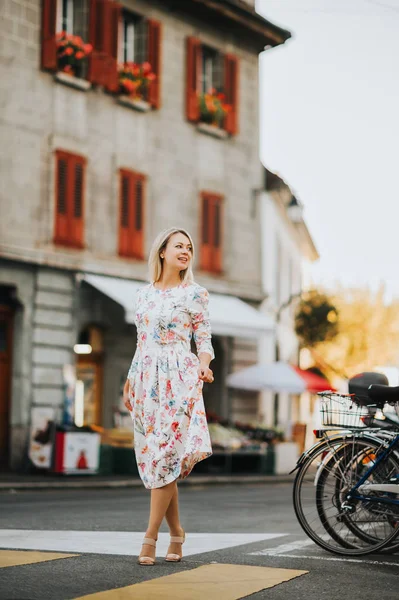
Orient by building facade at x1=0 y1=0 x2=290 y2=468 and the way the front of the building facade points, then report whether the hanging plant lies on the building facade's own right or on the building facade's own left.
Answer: on the building facade's own left

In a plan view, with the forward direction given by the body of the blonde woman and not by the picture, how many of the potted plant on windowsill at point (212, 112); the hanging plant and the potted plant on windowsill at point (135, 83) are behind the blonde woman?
3

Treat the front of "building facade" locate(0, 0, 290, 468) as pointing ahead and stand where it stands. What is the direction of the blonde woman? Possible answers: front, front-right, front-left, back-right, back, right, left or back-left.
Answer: front-right

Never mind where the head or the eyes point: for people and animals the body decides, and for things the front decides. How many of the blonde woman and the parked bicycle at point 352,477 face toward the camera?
1

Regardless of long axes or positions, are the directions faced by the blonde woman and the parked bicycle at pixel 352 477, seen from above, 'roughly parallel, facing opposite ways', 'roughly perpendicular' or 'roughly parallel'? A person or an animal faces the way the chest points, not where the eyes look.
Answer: roughly perpendicular

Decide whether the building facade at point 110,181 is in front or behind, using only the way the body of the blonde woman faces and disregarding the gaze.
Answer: behind

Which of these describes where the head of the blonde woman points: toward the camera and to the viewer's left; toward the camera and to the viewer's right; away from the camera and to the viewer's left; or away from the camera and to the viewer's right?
toward the camera and to the viewer's right
